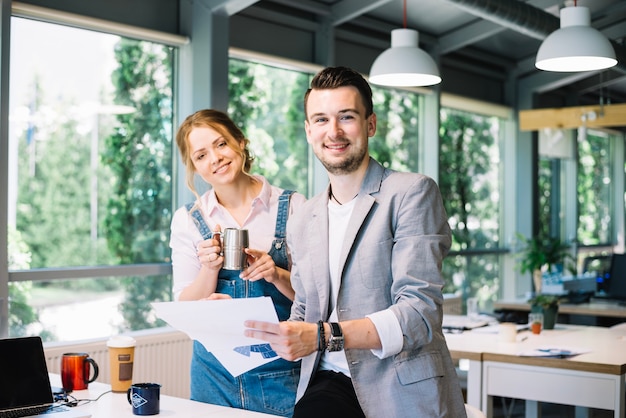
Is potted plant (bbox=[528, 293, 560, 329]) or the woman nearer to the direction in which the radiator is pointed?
the woman

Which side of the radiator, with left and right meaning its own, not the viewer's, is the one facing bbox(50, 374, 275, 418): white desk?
front

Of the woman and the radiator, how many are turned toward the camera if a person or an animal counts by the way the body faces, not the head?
2

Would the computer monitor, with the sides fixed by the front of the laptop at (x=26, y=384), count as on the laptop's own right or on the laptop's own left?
on the laptop's own left

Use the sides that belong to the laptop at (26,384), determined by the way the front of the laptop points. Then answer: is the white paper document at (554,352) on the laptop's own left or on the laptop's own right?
on the laptop's own left

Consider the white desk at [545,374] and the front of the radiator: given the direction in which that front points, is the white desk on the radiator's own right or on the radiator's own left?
on the radiator's own left

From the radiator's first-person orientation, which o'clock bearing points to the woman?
The woman is roughly at 12 o'clock from the radiator.

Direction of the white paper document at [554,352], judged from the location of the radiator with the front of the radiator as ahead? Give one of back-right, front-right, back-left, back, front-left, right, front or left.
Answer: front-left

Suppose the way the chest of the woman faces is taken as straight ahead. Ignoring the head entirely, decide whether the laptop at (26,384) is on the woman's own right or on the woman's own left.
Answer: on the woman's own right

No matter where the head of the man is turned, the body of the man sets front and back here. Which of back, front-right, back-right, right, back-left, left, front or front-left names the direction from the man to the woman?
right
